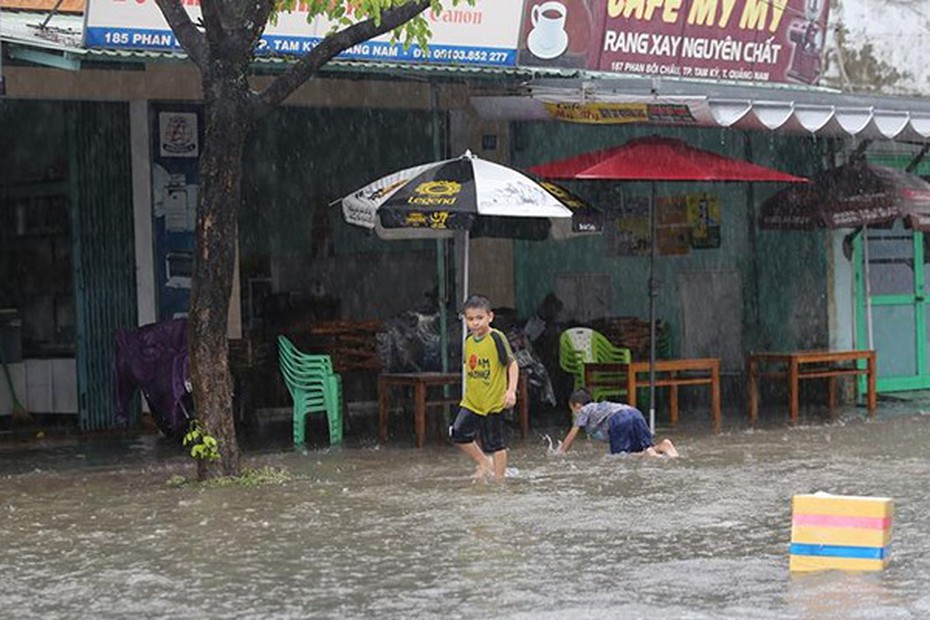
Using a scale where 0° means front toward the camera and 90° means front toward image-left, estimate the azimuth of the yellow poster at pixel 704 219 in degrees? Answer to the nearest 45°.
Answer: approximately 0°

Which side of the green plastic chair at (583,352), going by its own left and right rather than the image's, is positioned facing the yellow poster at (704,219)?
left

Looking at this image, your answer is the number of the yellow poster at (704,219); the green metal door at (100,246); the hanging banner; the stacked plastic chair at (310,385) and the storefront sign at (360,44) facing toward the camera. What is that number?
4

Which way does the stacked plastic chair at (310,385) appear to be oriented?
to the viewer's right

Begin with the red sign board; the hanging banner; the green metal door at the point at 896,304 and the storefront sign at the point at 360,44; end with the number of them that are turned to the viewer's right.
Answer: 0

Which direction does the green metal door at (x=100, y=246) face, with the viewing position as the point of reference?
facing the viewer

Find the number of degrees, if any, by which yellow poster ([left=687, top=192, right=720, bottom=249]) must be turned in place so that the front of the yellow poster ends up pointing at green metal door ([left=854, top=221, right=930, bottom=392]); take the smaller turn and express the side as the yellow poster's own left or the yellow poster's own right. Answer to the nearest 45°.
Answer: approximately 90° to the yellow poster's own left

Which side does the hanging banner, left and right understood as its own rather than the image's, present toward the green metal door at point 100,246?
right

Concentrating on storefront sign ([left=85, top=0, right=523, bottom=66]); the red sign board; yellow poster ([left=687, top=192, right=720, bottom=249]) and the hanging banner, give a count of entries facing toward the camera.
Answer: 4

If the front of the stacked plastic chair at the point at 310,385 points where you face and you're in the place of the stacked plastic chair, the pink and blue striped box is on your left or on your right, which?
on your right

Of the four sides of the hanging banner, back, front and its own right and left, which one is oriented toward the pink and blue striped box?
front

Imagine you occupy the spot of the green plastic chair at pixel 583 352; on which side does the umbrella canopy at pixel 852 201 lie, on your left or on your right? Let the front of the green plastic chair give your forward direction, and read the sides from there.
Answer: on your left

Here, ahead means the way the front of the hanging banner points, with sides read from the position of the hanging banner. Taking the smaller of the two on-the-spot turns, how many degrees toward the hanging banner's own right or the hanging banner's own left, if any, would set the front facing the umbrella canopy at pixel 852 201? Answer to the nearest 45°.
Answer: approximately 135° to the hanging banner's own left

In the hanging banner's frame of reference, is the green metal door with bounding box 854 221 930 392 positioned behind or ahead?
behind
